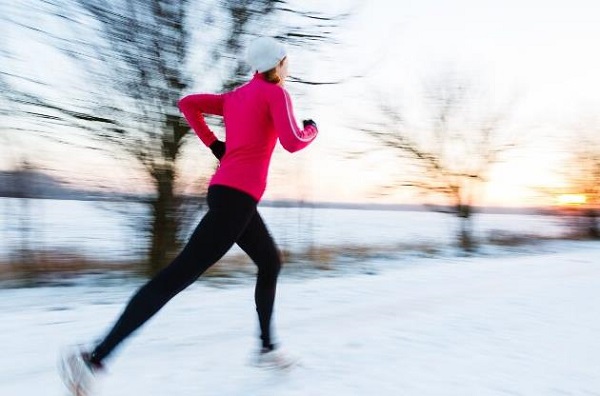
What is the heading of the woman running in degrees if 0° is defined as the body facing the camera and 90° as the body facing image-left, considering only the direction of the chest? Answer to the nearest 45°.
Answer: approximately 225°

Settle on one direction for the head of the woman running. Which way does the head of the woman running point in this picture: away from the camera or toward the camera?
away from the camera
